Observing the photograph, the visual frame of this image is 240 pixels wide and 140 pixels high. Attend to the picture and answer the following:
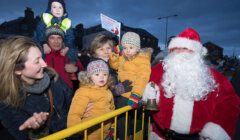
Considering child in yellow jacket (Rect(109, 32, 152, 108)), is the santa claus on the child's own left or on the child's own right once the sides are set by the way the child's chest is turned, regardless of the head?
on the child's own left

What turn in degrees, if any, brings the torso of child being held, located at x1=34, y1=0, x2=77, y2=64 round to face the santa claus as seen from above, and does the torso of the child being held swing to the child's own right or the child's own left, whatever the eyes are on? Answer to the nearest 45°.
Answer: approximately 45° to the child's own left

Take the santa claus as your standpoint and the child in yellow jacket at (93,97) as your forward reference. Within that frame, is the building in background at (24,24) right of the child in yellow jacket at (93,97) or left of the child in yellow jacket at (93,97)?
right

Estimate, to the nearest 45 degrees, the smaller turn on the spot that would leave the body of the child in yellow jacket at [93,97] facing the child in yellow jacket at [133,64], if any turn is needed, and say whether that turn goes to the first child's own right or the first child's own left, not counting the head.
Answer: approximately 90° to the first child's own left

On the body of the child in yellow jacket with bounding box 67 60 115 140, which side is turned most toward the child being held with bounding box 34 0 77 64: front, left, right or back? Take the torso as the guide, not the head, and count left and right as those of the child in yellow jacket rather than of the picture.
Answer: back

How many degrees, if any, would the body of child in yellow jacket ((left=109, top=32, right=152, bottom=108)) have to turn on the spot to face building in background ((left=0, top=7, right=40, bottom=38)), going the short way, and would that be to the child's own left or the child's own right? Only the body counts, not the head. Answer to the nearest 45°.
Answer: approximately 90° to the child's own right

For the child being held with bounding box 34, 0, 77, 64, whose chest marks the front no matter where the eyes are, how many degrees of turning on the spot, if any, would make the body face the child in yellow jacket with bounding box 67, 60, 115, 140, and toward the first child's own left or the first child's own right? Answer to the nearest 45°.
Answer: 0° — they already face them

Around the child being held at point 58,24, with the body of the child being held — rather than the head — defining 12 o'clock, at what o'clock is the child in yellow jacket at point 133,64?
The child in yellow jacket is roughly at 10 o'clock from the child being held.

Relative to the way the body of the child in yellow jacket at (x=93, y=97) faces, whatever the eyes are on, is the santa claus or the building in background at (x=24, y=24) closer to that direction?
the santa claus
